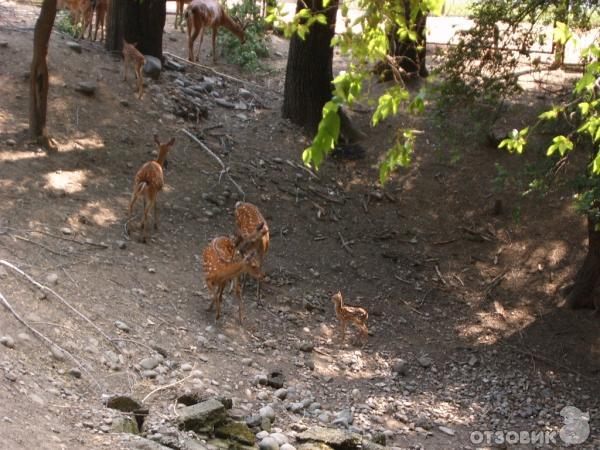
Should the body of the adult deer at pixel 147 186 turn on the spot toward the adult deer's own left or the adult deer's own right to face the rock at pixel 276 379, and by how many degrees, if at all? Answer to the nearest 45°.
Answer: approximately 90° to the adult deer's own right

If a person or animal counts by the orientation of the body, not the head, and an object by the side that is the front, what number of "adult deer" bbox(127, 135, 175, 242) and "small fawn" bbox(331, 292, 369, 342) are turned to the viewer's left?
1

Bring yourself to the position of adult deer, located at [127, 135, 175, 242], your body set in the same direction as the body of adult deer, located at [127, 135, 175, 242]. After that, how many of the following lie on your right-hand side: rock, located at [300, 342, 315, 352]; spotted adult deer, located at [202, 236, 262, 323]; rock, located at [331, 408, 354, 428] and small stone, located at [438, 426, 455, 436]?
4

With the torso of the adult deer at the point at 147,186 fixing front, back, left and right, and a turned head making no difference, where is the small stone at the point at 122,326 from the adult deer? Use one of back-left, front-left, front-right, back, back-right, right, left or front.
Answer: back-right

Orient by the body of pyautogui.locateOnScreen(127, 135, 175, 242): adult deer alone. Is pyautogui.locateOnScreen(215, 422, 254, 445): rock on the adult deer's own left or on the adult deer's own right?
on the adult deer's own right

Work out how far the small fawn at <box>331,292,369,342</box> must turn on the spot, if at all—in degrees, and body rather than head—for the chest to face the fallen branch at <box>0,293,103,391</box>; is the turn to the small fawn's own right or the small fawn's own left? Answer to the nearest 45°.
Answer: approximately 45° to the small fawn's own left

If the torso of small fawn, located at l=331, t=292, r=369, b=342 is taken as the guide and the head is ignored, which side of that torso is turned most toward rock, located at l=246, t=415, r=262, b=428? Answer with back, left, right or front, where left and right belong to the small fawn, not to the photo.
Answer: left

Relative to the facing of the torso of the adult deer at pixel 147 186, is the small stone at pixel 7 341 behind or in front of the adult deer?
behind

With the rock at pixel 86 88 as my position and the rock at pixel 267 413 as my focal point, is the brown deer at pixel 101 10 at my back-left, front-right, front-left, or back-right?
back-left

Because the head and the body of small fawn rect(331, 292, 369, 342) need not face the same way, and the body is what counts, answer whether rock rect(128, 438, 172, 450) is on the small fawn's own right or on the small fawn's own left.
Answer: on the small fawn's own left

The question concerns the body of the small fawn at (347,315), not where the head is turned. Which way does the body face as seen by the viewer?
to the viewer's left

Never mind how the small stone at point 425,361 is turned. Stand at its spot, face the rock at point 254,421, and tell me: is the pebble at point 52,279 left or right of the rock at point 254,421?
right

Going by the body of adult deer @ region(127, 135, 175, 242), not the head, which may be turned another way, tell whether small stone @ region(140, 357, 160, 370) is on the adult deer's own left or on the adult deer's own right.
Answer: on the adult deer's own right
